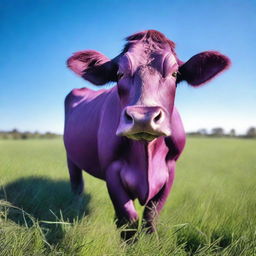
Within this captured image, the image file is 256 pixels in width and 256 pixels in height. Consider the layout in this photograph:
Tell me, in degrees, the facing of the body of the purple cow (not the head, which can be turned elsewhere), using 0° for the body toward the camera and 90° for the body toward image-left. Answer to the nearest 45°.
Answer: approximately 315°
